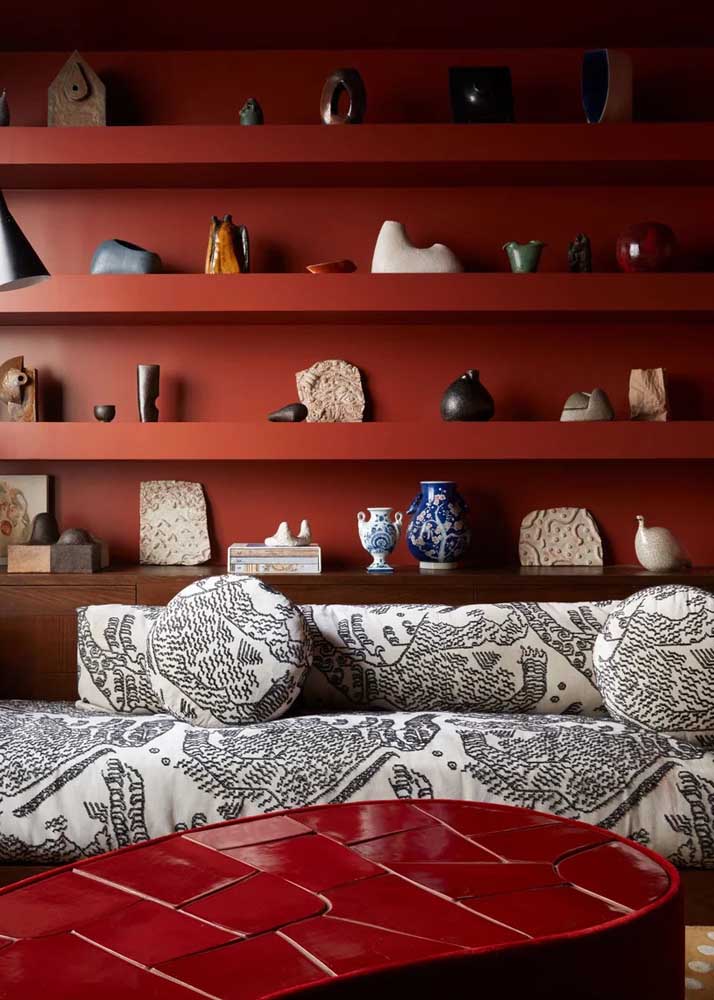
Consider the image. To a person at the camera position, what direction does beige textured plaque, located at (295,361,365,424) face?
facing the viewer

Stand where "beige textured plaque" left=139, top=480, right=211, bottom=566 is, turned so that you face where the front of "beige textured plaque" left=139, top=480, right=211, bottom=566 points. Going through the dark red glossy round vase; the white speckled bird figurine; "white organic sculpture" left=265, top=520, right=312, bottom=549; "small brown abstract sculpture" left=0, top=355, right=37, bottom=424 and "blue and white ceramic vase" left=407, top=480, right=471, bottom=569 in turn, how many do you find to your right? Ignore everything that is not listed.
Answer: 1

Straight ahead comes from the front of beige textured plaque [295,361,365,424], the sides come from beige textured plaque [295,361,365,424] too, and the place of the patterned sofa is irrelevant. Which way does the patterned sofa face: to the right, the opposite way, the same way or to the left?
the same way

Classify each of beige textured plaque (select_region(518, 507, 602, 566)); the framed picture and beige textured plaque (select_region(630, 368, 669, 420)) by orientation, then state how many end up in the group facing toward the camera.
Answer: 3

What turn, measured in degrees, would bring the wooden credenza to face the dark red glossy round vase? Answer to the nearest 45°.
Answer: approximately 90° to its left

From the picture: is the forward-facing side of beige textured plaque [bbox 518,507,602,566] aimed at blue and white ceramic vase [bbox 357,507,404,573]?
no

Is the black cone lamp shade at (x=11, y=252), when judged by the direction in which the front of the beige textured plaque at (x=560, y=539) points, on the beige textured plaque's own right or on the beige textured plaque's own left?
on the beige textured plaque's own right

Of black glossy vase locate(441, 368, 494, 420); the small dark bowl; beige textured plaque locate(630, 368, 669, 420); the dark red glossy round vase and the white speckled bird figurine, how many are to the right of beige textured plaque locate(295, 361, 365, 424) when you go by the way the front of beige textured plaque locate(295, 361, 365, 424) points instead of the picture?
1

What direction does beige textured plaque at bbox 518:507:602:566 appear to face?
toward the camera

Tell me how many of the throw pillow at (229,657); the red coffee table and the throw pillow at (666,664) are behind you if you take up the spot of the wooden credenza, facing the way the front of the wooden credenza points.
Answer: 0

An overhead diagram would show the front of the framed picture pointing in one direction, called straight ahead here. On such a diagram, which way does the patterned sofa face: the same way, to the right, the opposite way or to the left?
the same way

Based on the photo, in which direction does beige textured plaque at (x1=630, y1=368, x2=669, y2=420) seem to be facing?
toward the camera

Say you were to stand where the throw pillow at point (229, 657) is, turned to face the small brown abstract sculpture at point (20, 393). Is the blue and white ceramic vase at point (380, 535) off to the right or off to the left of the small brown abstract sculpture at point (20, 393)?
right

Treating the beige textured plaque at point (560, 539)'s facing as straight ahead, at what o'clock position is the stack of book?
The stack of book is roughly at 2 o'clock from the beige textured plaque.

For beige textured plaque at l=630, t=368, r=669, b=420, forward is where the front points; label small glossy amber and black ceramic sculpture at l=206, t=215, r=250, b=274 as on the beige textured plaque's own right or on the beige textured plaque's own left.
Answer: on the beige textured plaque's own right

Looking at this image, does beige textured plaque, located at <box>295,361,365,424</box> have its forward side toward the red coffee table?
yes
